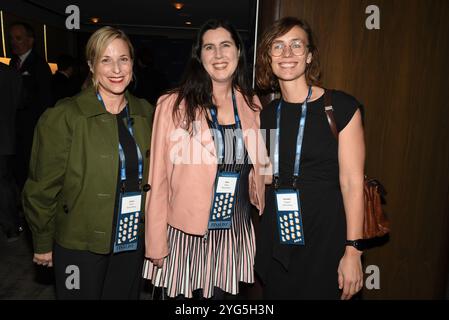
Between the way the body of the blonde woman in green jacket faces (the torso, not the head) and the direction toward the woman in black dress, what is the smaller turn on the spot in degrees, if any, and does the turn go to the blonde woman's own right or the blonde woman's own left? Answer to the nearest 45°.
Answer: approximately 45° to the blonde woman's own left

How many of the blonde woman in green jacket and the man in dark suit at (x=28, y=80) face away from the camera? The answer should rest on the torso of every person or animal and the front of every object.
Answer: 0

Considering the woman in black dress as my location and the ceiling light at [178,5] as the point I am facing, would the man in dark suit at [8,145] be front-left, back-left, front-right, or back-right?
front-left

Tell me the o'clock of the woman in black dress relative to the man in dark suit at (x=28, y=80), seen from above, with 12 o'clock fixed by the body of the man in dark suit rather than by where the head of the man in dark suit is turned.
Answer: The woman in black dress is roughly at 10 o'clock from the man in dark suit.

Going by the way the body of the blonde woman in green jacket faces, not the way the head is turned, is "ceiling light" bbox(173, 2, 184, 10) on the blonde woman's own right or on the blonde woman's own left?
on the blonde woman's own left

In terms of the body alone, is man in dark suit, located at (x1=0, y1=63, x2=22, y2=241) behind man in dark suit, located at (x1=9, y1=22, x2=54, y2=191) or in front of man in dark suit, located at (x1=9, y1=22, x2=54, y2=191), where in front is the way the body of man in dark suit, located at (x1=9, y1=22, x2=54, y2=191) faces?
in front

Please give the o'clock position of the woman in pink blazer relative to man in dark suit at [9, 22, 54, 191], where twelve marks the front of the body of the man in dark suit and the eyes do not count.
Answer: The woman in pink blazer is roughly at 10 o'clock from the man in dark suit.
